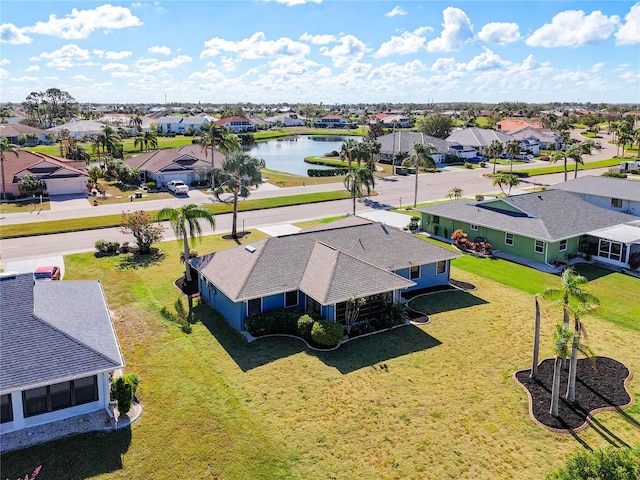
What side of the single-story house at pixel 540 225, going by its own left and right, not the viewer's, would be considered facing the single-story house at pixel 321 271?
left

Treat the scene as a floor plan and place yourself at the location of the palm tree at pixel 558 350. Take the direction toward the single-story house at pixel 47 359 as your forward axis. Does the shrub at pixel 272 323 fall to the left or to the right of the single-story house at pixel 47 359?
right

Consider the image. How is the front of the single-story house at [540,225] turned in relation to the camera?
facing away from the viewer and to the left of the viewer

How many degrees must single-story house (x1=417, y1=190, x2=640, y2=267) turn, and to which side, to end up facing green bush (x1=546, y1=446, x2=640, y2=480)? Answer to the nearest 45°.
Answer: approximately 135° to its left

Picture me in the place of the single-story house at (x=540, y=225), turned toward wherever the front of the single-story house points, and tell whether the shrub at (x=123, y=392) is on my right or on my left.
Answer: on my left

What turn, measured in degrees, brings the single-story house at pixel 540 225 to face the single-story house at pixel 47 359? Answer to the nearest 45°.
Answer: approximately 90° to its left

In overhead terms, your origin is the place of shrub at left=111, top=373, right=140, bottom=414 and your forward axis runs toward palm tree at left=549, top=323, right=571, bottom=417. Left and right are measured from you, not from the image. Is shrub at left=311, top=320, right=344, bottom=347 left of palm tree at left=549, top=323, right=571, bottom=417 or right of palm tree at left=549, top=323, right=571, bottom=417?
left

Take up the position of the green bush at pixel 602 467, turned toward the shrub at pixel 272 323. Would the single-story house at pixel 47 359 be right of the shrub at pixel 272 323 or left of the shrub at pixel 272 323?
left

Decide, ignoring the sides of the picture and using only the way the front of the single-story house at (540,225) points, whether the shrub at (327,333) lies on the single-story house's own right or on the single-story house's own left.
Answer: on the single-story house's own left

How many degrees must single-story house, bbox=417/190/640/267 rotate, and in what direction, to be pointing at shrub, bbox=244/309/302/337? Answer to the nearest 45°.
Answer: approximately 90° to its left
